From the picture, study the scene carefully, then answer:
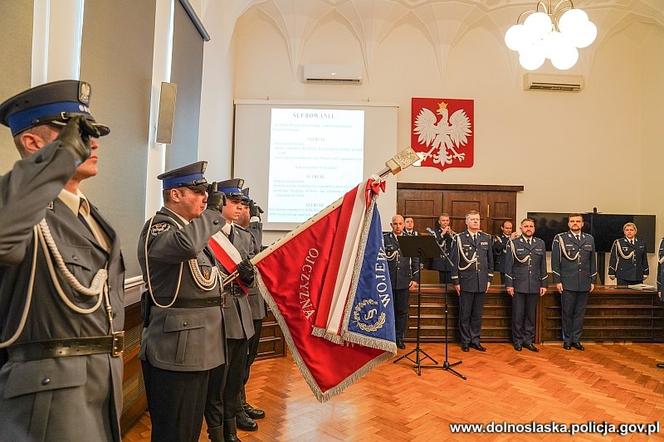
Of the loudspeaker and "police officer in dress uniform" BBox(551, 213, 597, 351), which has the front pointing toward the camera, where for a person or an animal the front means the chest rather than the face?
the police officer in dress uniform

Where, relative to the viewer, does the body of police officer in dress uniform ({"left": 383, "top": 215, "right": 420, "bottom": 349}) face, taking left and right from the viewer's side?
facing the viewer

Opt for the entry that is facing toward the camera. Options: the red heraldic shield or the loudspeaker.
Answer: the red heraldic shield

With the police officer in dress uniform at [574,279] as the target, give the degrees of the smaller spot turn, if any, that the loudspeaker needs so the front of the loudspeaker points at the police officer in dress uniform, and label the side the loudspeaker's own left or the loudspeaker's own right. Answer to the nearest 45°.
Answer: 0° — it already faces them

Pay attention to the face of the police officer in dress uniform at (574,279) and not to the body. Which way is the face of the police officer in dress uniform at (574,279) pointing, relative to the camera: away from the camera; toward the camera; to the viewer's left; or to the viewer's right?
toward the camera

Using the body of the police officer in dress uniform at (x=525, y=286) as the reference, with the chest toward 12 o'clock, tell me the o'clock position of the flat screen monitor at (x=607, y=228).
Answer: The flat screen monitor is roughly at 7 o'clock from the police officer in dress uniform.

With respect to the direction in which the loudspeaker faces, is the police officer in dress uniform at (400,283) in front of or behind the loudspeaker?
in front

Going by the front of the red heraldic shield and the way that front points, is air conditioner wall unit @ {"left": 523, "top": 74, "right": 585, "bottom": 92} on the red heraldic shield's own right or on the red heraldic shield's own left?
on the red heraldic shield's own left

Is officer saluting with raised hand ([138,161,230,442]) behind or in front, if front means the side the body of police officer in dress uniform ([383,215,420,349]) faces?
in front

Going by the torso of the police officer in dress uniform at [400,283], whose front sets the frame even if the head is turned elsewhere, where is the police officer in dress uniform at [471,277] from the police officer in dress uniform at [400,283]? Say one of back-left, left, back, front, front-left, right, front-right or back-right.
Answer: left

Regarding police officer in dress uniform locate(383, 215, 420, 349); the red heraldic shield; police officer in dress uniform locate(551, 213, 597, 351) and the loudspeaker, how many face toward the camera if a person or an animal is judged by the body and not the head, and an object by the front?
3

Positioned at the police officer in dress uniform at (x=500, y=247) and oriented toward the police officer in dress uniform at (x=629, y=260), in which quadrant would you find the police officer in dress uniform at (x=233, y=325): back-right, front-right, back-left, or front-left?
back-right

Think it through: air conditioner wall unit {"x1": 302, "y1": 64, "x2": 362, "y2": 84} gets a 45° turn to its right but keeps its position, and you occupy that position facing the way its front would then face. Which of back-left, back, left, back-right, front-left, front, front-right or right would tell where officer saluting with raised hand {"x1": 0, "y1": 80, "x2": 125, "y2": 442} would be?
front-left

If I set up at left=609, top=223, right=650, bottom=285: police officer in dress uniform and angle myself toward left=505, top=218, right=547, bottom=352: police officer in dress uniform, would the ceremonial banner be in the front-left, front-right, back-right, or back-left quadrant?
front-left

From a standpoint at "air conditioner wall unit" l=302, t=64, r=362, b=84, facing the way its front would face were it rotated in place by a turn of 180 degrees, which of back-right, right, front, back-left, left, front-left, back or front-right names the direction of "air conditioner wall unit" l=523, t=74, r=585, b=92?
right

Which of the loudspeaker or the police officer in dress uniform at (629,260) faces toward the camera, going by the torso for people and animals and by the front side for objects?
the police officer in dress uniform

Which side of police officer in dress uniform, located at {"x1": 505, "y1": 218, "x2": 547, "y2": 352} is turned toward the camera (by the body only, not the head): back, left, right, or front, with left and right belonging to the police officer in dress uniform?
front

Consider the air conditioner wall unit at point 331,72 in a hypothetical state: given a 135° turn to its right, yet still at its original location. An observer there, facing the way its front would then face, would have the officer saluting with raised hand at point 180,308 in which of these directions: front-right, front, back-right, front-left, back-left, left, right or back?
back-left

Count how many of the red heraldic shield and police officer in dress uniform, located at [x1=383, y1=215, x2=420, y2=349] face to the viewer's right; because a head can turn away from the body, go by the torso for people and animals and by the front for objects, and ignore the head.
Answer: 0

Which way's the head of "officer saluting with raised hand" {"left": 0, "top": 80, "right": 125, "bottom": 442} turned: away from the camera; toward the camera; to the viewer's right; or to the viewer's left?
to the viewer's right
